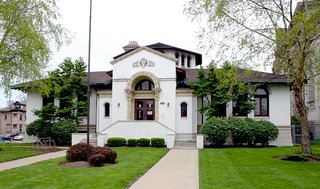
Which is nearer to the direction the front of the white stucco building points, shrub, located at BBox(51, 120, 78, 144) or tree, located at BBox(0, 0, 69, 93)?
the tree

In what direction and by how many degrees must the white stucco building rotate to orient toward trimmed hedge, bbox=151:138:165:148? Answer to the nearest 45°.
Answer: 0° — it already faces it

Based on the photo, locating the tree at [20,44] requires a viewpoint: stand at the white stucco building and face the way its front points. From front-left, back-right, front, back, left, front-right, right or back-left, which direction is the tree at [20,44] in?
front-right

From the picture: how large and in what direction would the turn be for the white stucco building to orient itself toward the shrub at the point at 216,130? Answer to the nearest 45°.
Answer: approximately 45° to its left

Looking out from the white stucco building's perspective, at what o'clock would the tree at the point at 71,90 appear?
The tree is roughly at 3 o'clock from the white stucco building.

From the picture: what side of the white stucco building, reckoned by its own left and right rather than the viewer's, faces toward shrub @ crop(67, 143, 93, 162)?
front

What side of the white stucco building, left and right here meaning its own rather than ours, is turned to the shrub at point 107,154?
front

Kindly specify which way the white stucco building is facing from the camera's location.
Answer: facing the viewer

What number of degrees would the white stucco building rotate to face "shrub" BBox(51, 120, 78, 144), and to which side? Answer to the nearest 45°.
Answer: approximately 90° to its right

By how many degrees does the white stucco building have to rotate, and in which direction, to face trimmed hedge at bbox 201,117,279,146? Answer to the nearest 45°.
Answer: approximately 45° to its left
